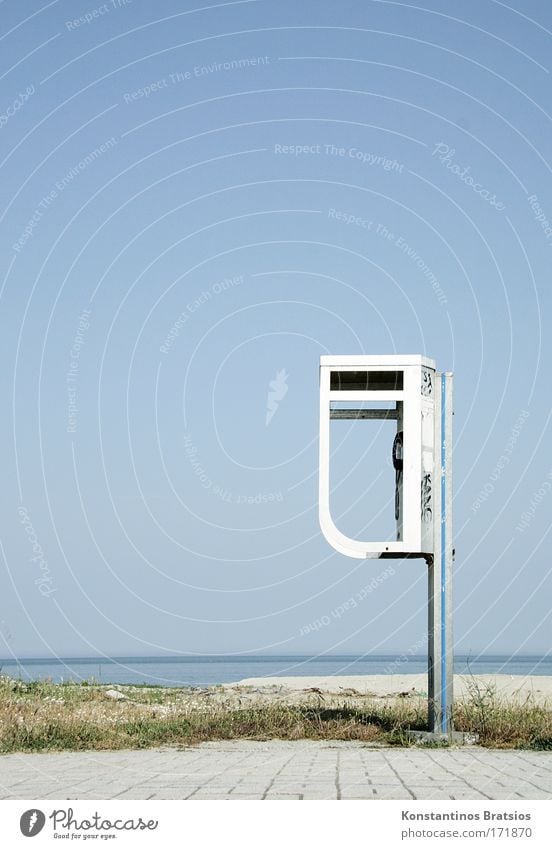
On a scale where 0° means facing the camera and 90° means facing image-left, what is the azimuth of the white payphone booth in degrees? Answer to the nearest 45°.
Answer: approximately 90°
